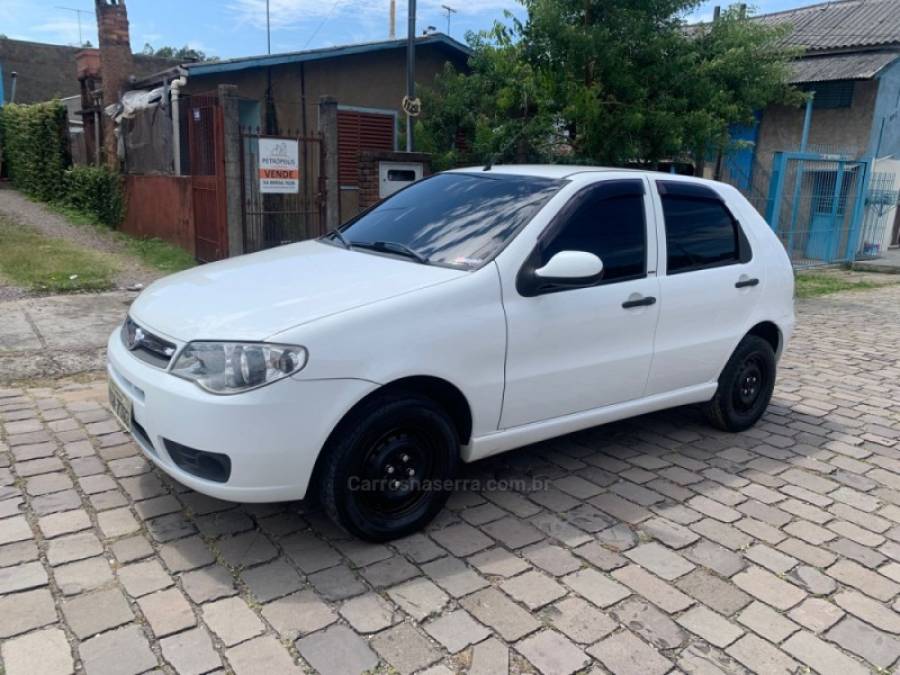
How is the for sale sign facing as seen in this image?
toward the camera

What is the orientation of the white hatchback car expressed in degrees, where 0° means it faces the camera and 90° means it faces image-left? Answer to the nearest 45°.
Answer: approximately 45°

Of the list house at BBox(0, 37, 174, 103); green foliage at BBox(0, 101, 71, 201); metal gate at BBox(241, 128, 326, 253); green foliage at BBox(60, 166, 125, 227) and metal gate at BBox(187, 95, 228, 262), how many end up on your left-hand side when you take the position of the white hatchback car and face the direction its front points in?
0

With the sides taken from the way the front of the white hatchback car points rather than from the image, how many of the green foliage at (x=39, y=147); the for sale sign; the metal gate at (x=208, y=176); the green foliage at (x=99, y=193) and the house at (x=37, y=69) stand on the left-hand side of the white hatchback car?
0

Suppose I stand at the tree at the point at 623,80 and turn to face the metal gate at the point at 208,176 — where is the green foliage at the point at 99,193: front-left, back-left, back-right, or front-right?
front-right

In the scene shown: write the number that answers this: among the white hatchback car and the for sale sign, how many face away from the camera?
0

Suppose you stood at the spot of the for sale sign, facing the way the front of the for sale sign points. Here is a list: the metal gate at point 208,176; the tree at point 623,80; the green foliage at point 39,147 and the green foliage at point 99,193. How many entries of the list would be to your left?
1

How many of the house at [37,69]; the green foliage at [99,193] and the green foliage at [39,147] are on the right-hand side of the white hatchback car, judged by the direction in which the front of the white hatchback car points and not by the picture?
3

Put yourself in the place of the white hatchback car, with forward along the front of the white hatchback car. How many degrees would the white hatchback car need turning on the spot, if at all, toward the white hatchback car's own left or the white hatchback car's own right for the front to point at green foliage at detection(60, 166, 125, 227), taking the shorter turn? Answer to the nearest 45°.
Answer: approximately 90° to the white hatchback car's own right

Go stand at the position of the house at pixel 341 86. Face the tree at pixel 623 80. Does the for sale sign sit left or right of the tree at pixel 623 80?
right

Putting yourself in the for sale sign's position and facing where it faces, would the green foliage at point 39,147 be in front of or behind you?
behind

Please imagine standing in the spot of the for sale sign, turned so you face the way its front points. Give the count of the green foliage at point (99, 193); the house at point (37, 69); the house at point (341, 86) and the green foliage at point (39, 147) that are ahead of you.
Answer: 0

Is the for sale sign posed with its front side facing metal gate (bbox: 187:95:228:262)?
no

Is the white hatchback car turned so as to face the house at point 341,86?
no

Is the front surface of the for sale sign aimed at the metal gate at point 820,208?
no

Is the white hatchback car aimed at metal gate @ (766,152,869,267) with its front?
no

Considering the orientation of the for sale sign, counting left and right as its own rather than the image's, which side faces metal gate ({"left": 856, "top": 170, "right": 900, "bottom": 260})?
left

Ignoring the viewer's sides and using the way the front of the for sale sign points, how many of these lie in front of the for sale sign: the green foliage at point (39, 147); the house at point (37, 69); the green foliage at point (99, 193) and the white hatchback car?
1
